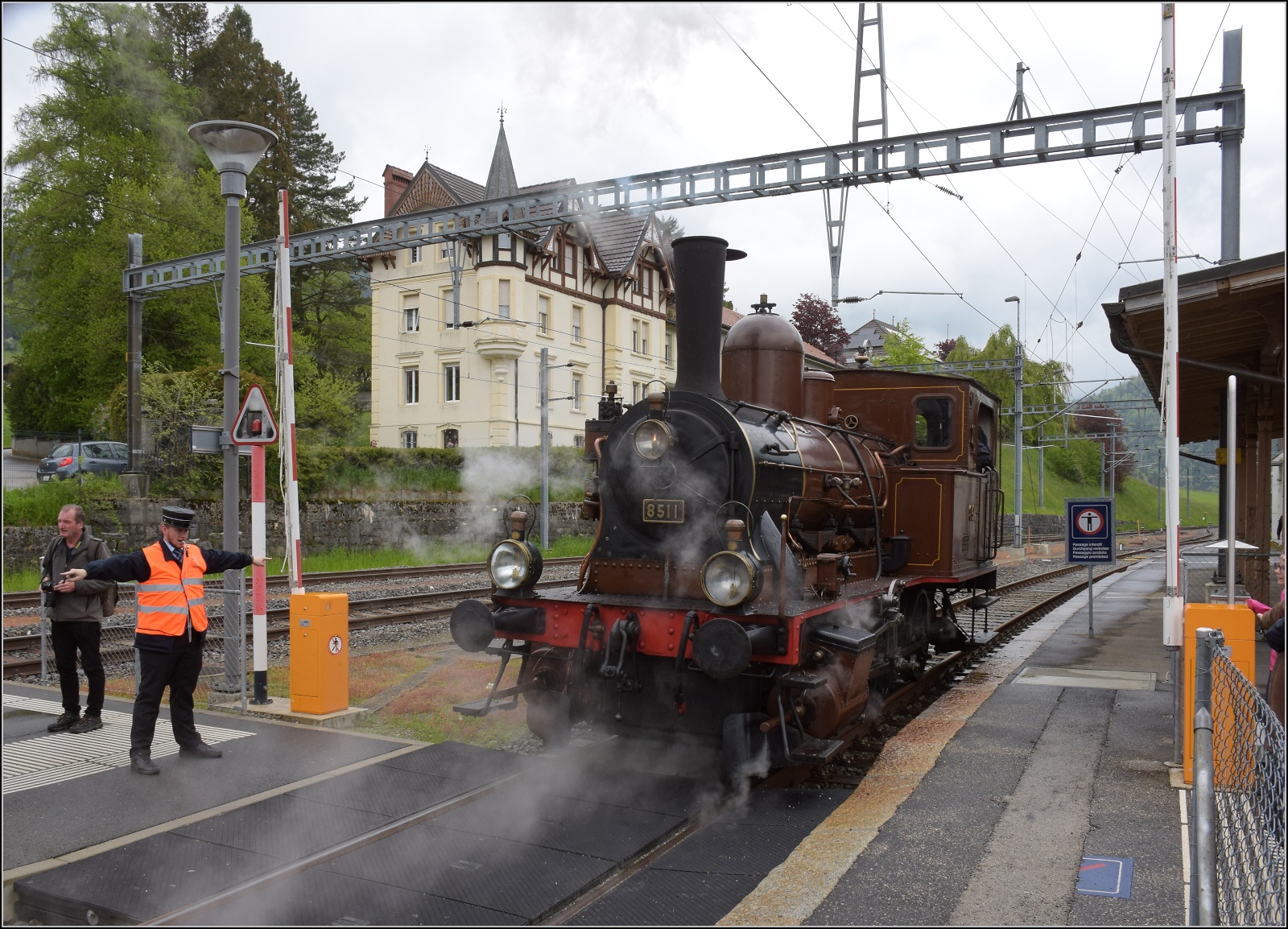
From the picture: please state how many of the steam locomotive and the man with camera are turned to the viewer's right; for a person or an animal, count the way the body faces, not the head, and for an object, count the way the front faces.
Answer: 0

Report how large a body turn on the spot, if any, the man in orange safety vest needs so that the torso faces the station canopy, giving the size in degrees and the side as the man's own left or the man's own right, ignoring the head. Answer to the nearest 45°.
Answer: approximately 45° to the man's own left

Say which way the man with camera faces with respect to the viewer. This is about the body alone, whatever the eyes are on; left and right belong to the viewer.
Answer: facing the viewer and to the left of the viewer

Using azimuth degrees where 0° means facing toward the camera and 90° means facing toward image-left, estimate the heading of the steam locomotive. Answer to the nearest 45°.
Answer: approximately 45°

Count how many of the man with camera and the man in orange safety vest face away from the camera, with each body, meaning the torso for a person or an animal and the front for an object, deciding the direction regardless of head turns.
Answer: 0

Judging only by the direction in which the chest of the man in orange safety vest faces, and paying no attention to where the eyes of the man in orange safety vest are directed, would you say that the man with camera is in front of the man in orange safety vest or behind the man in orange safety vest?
behind

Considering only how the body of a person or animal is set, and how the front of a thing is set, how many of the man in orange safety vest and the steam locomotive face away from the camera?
0

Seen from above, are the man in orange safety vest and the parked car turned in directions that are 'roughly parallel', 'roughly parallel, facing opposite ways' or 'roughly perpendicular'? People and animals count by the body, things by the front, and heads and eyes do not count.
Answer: roughly perpendicular

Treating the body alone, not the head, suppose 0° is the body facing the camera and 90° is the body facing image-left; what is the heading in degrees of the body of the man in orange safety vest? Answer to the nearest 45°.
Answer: approximately 315°
